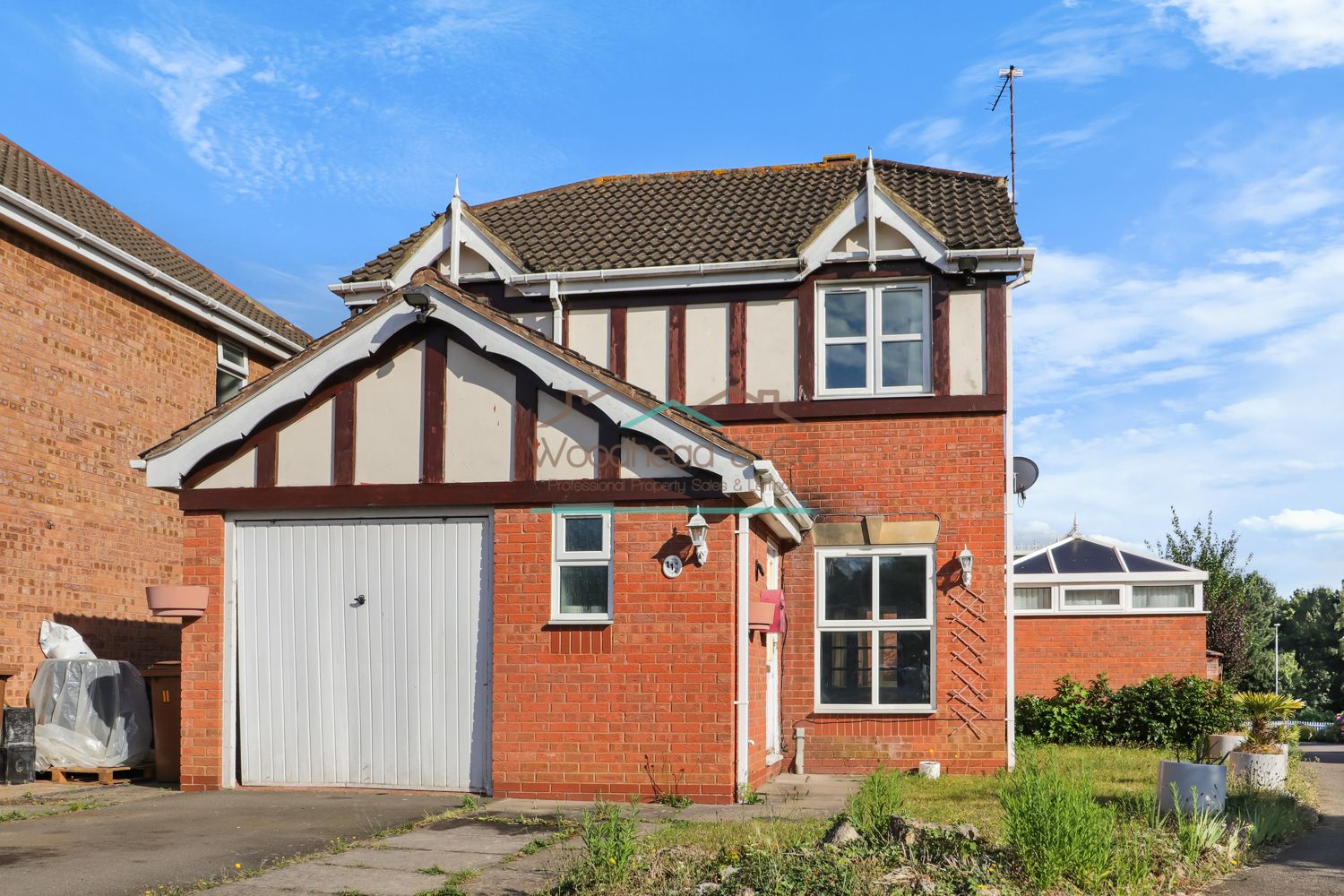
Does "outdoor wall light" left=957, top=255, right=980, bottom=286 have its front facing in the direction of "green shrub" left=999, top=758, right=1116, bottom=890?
yes

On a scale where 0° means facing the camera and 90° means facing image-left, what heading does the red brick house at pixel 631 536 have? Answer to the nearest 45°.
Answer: approximately 0°

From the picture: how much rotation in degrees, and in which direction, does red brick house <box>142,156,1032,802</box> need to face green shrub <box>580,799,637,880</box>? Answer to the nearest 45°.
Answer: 0° — it already faces it

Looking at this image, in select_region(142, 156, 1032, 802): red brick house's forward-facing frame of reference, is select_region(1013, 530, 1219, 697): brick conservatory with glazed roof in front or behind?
behind

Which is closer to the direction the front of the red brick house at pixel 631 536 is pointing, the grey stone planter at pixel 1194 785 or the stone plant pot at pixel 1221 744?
the grey stone planter

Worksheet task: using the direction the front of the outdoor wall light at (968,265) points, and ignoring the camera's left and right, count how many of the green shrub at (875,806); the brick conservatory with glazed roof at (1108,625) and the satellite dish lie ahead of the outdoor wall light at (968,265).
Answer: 1

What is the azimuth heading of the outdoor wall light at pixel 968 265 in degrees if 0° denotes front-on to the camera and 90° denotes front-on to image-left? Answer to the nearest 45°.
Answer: approximately 0°

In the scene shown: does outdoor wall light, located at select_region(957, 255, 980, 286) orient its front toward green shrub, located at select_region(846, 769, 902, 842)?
yes

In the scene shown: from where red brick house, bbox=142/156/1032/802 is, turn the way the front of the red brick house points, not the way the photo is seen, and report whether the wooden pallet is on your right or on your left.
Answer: on your right
